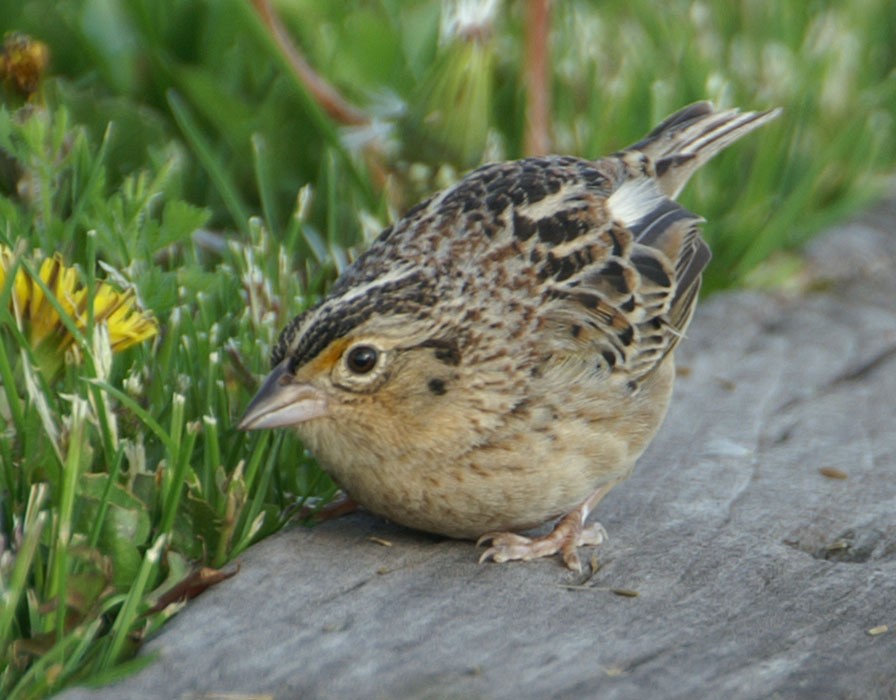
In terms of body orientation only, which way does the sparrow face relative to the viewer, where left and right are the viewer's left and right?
facing the viewer and to the left of the viewer
